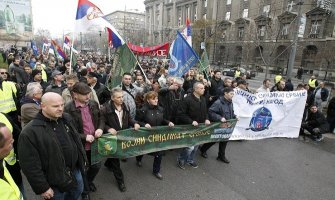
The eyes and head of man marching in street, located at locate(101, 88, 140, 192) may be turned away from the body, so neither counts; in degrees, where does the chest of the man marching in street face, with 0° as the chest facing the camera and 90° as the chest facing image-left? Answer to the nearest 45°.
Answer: approximately 315°

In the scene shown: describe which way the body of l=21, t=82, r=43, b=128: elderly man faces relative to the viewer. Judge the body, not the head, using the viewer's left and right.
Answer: facing the viewer and to the right of the viewer

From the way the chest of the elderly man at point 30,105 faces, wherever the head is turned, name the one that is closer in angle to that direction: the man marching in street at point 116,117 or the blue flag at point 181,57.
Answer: the man marching in street

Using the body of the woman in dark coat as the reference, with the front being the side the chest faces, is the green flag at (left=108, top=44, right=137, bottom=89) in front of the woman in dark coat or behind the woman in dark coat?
behind

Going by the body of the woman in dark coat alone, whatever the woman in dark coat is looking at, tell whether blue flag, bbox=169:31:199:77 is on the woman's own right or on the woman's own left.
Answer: on the woman's own left

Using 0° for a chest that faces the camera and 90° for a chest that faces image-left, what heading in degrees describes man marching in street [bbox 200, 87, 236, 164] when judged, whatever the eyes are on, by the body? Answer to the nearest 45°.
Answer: approximately 315°

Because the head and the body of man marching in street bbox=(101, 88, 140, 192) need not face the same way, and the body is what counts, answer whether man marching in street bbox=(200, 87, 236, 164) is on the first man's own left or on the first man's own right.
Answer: on the first man's own left

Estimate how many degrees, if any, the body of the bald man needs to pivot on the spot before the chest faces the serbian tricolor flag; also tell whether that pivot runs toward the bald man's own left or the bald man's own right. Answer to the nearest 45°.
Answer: approximately 135° to the bald man's own left

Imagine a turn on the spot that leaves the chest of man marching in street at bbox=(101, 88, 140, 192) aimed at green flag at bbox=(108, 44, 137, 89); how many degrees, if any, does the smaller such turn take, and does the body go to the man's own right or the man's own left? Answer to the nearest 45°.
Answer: approximately 135° to the man's own left

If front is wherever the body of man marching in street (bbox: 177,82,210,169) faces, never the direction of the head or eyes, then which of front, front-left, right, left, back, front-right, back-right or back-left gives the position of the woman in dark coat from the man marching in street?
right

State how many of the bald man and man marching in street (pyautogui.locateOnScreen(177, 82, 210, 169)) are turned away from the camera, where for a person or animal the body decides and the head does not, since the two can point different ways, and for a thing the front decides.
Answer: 0

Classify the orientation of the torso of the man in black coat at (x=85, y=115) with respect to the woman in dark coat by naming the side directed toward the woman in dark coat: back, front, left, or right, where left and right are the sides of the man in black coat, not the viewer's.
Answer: left

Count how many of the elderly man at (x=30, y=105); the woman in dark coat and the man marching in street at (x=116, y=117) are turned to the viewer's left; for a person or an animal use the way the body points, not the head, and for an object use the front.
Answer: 0

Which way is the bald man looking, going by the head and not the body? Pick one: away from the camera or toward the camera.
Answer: toward the camera

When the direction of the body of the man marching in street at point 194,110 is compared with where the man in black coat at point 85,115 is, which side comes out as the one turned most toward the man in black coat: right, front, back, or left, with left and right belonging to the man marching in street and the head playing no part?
right

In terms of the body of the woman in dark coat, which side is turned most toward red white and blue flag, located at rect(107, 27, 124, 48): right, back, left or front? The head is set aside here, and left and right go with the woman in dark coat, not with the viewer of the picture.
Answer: back

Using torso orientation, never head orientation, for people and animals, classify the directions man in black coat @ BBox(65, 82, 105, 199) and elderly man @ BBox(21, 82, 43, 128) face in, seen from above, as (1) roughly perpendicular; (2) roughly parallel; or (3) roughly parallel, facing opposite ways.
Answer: roughly parallel

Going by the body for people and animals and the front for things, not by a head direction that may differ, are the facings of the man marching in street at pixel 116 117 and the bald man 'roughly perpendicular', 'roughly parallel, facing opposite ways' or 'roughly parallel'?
roughly parallel
